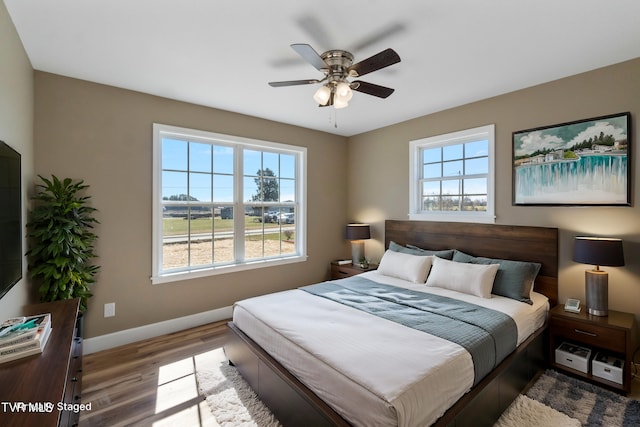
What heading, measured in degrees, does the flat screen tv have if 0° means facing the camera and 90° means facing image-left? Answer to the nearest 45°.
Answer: approximately 270°

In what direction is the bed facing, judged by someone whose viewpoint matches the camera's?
facing the viewer and to the left of the viewer

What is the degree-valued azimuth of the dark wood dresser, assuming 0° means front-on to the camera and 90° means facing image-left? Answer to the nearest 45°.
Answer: approximately 270°

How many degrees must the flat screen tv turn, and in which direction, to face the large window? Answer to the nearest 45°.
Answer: approximately 45° to its left

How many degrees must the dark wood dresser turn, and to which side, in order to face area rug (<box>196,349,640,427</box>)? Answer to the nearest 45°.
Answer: approximately 45° to its right

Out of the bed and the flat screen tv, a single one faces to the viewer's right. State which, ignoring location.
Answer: the flat screen tv

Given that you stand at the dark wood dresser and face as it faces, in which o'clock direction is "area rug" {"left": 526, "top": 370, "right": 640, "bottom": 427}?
The area rug is roughly at 1 o'clock from the dark wood dresser.

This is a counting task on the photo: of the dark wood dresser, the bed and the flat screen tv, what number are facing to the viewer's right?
2

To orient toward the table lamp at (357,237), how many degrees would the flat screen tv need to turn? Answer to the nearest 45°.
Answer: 0° — it already faces it

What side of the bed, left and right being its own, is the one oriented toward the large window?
right

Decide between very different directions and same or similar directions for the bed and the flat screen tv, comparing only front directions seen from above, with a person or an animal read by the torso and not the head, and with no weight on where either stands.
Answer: very different directions

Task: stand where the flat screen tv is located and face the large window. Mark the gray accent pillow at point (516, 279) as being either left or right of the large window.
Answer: right
